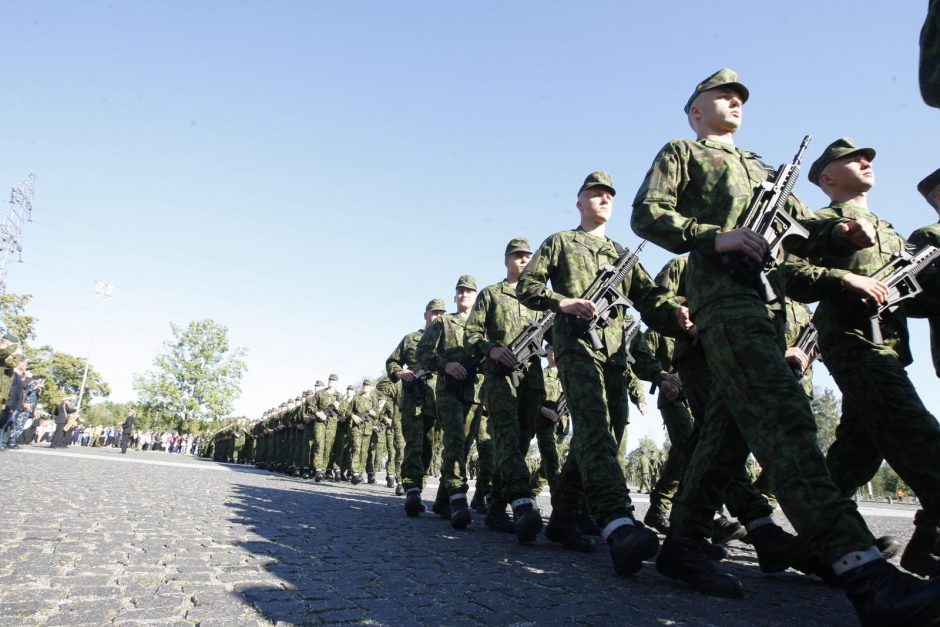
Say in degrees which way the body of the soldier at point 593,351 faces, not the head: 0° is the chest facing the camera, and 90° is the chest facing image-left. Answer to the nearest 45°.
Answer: approximately 315°

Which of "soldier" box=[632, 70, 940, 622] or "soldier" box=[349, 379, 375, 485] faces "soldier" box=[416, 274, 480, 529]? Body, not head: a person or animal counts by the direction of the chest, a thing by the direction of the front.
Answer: "soldier" box=[349, 379, 375, 485]

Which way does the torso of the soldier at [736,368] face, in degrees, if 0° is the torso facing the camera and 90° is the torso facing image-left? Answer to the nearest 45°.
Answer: approximately 315°

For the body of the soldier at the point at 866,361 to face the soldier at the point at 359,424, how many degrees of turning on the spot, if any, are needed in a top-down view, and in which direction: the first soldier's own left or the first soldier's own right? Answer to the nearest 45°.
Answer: approximately 180°

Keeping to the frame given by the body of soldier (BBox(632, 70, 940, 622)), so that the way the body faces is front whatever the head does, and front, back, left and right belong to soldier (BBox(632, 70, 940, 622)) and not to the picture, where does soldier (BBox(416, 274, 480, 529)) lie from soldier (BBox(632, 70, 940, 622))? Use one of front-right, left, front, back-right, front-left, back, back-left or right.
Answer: back

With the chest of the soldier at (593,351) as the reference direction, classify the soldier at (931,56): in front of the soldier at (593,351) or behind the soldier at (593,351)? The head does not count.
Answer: in front

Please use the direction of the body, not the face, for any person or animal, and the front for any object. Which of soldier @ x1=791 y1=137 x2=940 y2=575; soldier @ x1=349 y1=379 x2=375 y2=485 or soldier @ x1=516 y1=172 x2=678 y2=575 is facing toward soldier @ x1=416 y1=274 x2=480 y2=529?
soldier @ x1=349 y1=379 x2=375 y2=485

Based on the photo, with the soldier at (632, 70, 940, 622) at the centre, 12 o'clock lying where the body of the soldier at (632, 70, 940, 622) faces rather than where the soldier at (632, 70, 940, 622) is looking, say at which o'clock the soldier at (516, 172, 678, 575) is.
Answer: the soldier at (516, 172, 678, 575) is roughly at 6 o'clock from the soldier at (632, 70, 940, 622).

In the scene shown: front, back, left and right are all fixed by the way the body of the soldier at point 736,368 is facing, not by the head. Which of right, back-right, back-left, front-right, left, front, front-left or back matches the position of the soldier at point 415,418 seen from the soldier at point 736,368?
back

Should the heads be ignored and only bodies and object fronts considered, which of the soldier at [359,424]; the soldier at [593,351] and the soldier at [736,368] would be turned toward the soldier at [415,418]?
the soldier at [359,424]

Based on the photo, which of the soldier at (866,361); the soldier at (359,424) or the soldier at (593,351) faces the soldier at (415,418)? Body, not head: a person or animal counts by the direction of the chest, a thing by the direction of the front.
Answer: the soldier at (359,424)

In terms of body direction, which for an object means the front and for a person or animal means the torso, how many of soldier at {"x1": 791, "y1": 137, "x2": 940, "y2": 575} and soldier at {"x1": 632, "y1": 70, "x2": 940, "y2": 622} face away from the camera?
0

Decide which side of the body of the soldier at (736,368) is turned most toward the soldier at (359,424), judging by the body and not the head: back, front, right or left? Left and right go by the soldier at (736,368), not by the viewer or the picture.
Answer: back

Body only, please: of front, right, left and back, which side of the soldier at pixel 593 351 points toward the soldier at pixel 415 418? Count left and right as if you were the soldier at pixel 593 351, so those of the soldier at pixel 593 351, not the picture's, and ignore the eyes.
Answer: back

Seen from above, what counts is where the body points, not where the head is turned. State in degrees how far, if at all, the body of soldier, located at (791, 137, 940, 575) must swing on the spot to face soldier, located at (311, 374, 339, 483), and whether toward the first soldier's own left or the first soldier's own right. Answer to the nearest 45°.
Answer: approximately 180°
